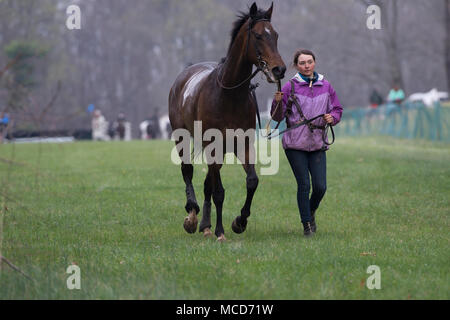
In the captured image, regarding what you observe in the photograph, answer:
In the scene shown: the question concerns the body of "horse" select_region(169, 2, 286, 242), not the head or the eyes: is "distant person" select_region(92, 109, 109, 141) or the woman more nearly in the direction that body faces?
the woman

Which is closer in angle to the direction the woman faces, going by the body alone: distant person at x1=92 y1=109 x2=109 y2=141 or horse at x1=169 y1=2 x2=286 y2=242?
the horse

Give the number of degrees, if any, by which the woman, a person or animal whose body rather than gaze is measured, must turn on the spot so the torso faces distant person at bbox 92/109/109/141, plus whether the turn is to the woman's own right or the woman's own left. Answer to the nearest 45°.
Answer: approximately 180°

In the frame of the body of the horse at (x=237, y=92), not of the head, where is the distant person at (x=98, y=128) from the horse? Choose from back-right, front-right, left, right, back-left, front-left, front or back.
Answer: back-left

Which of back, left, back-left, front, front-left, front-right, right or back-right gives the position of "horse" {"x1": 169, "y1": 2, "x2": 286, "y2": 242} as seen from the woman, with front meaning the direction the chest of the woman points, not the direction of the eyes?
right

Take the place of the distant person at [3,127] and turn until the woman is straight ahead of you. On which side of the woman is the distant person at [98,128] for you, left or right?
left

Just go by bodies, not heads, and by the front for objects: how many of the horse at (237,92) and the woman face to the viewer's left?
0
